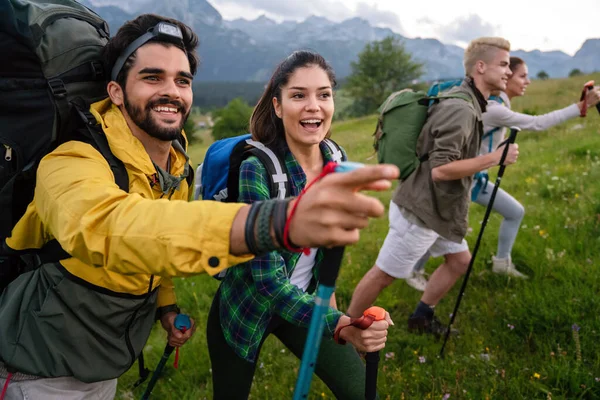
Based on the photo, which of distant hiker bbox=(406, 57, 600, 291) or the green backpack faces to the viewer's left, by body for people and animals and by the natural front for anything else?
the green backpack

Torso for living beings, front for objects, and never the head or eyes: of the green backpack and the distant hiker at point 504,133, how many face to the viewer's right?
1

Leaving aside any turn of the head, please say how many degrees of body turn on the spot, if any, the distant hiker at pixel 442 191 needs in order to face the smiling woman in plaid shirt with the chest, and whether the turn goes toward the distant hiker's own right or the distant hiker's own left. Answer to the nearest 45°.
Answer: approximately 135° to the distant hiker's own right

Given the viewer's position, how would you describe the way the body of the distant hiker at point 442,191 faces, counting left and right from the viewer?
facing to the right of the viewer

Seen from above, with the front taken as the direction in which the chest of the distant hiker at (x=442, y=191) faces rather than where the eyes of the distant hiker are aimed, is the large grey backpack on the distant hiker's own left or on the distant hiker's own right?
on the distant hiker's own right

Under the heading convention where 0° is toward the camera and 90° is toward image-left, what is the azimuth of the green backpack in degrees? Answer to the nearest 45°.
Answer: approximately 90°

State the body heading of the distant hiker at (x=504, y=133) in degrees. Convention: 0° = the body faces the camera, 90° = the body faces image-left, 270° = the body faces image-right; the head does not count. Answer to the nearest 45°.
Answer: approximately 270°

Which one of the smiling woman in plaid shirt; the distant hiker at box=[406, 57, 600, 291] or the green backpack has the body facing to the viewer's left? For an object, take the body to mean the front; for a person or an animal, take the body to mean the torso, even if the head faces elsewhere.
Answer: the green backpack
